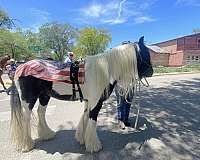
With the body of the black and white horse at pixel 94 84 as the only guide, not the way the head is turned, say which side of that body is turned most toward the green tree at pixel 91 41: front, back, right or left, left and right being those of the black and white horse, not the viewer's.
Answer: left

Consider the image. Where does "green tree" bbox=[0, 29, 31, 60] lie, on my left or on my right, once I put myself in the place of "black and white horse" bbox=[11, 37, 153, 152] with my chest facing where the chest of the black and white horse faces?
on my left

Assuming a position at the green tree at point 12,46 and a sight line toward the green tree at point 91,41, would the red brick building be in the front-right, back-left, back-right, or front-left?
front-right

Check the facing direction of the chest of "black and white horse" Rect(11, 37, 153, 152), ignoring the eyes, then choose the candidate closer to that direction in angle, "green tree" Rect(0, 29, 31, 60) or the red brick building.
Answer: the red brick building

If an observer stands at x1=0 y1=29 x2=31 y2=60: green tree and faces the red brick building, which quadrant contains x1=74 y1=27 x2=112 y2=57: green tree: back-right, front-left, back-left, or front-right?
front-left

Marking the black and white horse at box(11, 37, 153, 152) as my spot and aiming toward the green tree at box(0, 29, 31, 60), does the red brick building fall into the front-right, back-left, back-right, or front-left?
front-right

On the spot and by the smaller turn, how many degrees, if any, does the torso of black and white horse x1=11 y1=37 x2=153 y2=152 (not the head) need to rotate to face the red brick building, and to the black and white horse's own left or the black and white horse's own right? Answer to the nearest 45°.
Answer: approximately 45° to the black and white horse's own left

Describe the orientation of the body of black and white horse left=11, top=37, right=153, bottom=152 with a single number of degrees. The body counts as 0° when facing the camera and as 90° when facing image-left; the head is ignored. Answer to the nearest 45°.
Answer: approximately 270°
